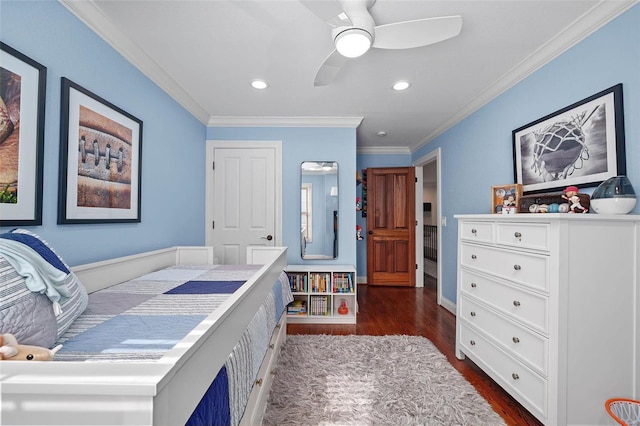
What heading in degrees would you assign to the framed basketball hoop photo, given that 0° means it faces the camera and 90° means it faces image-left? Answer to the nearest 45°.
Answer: approximately 45°

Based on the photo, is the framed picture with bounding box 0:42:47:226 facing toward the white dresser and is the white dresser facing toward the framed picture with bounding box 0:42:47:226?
yes

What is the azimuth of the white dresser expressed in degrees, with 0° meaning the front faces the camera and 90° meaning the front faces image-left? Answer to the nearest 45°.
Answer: approximately 45°

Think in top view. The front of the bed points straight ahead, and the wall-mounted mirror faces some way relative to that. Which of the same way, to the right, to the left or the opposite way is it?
the opposite way

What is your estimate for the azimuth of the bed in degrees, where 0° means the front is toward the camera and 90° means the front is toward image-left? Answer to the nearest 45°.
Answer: approximately 225°

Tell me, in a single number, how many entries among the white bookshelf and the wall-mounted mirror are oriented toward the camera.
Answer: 2

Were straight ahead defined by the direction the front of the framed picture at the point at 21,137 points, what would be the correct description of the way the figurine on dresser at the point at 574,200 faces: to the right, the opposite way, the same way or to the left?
the opposite way

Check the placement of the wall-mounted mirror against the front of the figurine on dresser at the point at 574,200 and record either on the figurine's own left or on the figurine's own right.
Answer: on the figurine's own right

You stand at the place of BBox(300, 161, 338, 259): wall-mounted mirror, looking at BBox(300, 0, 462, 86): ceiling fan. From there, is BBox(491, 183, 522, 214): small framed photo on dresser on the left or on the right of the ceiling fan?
left

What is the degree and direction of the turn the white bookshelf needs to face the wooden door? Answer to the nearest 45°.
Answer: approximately 135° to its left

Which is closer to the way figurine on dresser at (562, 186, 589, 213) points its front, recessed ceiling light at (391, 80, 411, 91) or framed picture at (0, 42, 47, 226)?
the framed picture
